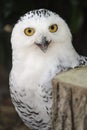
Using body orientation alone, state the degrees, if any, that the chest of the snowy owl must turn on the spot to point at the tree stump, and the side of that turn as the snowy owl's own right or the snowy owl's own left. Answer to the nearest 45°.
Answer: approximately 45° to the snowy owl's own left

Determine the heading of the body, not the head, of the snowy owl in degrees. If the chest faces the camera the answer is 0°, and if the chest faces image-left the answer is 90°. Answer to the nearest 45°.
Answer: approximately 0°
